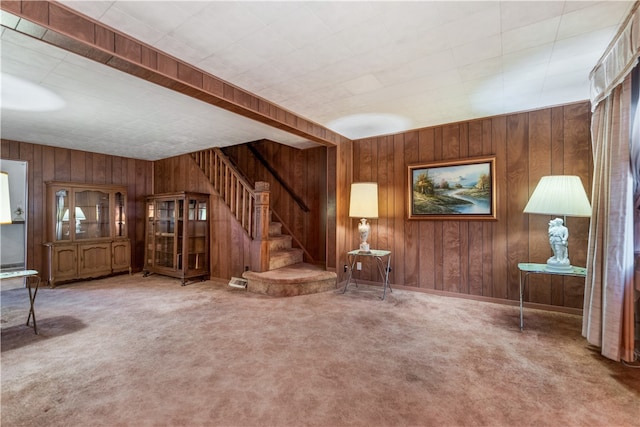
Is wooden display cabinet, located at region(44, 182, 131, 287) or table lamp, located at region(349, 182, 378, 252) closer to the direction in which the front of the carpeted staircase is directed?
the table lamp

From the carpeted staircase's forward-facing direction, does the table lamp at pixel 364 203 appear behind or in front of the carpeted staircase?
in front

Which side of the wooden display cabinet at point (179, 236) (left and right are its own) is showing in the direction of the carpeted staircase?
left

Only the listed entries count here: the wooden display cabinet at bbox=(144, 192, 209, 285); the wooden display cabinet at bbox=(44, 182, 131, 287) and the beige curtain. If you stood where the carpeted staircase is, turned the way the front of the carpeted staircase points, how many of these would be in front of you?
1

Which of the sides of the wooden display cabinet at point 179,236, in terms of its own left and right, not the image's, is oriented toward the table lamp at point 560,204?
left

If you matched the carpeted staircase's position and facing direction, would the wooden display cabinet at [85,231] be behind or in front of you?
behind

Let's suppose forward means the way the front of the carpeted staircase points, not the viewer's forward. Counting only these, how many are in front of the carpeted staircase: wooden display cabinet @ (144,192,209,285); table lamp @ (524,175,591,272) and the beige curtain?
2

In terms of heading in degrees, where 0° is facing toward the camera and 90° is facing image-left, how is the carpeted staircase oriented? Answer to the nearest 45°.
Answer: approximately 315°

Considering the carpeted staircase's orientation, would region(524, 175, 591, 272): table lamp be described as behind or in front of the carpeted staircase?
in front

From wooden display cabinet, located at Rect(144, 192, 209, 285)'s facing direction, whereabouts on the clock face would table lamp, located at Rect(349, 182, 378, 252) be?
The table lamp is roughly at 9 o'clock from the wooden display cabinet.

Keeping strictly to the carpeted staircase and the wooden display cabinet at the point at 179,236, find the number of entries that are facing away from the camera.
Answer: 0

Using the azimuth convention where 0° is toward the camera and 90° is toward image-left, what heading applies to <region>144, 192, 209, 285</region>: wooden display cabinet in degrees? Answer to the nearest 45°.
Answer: approximately 45°
